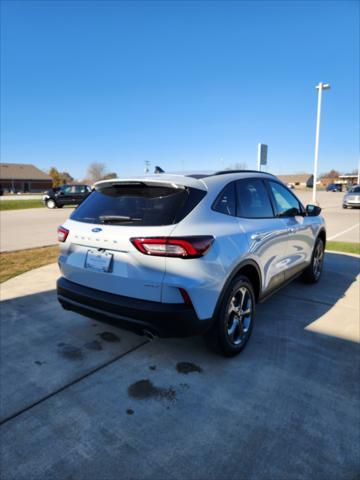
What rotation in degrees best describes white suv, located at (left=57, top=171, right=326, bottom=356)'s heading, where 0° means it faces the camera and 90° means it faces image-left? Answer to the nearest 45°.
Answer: approximately 225°

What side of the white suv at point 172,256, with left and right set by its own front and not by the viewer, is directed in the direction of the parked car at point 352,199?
front

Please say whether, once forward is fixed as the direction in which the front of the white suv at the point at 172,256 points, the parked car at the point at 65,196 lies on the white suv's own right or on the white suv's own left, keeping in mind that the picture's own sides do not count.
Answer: on the white suv's own left
